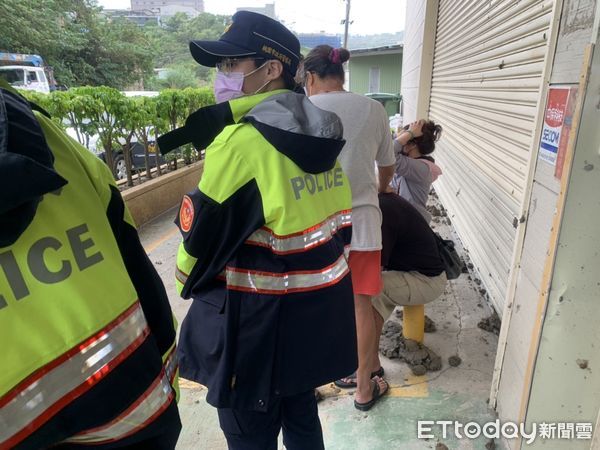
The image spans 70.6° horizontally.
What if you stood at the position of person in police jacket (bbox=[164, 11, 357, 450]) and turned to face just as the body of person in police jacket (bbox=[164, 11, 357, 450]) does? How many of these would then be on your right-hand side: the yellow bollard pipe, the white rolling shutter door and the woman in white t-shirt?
3

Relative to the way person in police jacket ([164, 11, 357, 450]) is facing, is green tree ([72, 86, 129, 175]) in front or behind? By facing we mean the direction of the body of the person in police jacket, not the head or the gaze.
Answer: in front

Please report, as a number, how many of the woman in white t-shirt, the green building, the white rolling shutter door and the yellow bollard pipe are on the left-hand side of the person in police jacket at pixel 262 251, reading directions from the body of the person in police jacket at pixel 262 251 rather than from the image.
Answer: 0

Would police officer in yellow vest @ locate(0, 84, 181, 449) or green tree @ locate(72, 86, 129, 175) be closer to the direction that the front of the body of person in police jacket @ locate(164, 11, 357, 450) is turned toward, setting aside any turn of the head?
the green tree

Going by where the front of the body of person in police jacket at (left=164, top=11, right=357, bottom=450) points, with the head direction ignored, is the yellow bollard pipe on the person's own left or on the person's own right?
on the person's own right

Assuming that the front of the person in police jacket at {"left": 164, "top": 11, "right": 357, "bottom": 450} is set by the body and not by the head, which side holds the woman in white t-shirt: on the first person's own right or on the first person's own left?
on the first person's own right

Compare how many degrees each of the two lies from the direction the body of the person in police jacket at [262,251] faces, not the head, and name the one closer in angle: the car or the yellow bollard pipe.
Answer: the car

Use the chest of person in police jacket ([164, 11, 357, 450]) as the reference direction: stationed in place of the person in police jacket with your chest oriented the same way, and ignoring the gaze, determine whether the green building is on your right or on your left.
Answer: on your right

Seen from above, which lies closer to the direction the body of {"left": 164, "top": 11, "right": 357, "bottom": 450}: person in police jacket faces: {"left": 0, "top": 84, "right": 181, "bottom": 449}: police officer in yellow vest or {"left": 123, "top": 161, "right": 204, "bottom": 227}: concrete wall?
the concrete wall

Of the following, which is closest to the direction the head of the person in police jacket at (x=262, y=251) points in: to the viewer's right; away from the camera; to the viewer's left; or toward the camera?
to the viewer's left

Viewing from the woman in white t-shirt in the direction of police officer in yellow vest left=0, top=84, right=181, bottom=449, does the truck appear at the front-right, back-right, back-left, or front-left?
back-right

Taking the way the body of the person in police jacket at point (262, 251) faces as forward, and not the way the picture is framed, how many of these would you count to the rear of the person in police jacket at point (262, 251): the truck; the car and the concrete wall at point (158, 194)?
0

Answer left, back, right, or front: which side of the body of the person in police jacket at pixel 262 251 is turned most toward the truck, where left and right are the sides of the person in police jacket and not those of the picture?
front

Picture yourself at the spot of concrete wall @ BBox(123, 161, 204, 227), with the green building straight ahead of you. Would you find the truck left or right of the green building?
left

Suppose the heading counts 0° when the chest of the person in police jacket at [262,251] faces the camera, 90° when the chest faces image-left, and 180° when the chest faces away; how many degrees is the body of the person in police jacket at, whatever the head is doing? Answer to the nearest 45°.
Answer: approximately 135°

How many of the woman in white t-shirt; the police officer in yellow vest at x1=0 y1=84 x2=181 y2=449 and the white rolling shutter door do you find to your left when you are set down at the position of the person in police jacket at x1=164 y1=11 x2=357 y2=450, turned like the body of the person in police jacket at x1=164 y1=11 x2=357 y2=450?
1
